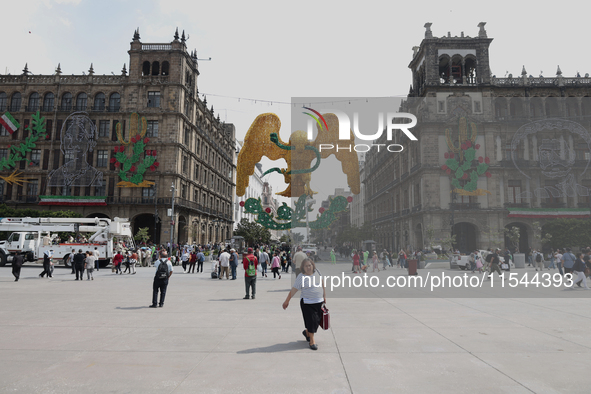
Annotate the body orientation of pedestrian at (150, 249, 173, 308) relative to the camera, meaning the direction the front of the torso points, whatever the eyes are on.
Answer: away from the camera

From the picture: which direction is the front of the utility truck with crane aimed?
to the viewer's left

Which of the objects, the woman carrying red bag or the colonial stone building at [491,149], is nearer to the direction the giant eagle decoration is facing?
the woman carrying red bag

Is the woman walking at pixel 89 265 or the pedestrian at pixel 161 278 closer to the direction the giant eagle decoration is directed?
the pedestrian

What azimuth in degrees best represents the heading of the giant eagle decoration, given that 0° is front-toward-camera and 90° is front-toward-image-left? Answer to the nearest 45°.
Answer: approximately 0°

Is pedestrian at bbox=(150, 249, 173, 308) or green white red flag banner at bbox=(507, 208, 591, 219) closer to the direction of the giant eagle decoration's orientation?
the pedestrian

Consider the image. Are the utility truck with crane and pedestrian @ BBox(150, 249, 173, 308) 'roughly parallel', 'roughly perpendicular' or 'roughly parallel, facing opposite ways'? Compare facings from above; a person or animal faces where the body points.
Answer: roughly perpendicular
